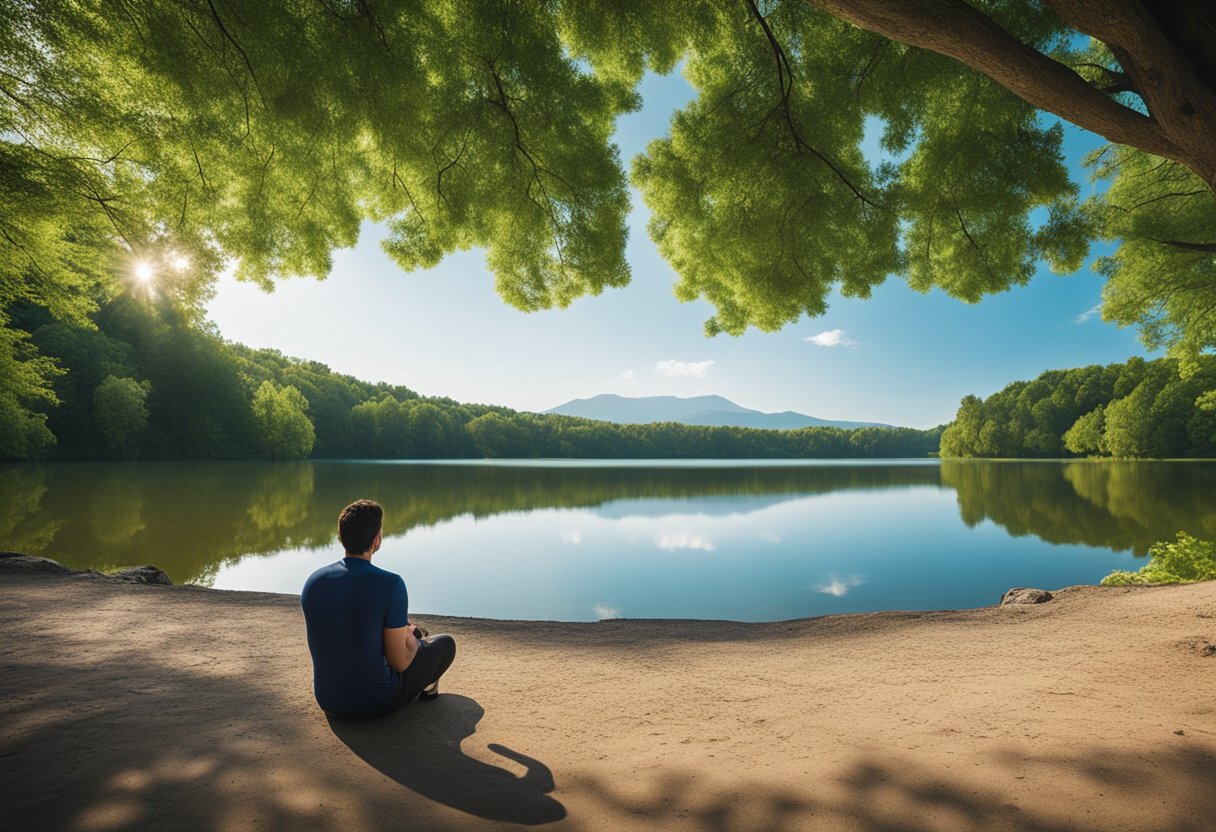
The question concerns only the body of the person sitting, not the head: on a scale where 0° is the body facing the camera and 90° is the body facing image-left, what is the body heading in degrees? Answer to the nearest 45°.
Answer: approximately 225°

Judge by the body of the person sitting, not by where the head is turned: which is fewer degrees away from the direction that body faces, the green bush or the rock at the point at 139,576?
the green bush

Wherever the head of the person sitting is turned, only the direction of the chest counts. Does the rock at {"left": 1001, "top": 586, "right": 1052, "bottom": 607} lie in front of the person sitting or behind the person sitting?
in front

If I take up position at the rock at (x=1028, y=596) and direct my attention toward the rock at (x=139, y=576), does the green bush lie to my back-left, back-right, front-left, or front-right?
back-right

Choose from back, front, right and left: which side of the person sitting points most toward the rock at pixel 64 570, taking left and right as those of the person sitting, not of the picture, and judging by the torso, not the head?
left

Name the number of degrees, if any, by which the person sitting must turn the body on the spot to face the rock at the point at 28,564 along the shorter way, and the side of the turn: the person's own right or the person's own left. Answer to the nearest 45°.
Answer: approximately 90° to the person's own left

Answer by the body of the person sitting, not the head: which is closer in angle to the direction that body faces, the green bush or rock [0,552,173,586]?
the green bush
